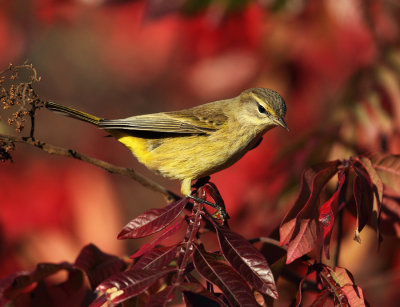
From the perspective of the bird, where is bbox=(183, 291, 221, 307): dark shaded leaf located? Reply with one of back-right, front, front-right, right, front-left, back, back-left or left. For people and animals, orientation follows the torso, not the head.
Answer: right

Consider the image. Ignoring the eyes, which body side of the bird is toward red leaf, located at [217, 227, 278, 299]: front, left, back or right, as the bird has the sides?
front

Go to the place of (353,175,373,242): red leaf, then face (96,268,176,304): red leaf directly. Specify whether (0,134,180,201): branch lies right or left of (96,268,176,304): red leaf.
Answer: right

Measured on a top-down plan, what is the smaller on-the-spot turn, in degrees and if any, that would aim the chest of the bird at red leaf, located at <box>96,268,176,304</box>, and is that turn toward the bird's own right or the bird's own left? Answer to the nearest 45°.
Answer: approximately 90° to the bird's own right

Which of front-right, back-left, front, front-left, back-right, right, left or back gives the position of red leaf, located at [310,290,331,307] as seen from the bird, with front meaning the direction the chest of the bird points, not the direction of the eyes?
front

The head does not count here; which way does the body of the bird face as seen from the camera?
to the viewer's right

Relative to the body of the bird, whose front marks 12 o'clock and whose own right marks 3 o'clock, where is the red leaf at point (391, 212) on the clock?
The red leaf is roughly at 12 o'clock from the bird.

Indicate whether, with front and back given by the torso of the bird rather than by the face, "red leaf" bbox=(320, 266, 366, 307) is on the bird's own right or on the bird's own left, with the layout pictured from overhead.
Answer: on the bird's own right

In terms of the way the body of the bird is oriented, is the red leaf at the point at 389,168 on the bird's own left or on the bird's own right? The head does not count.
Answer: on the bird's own left
